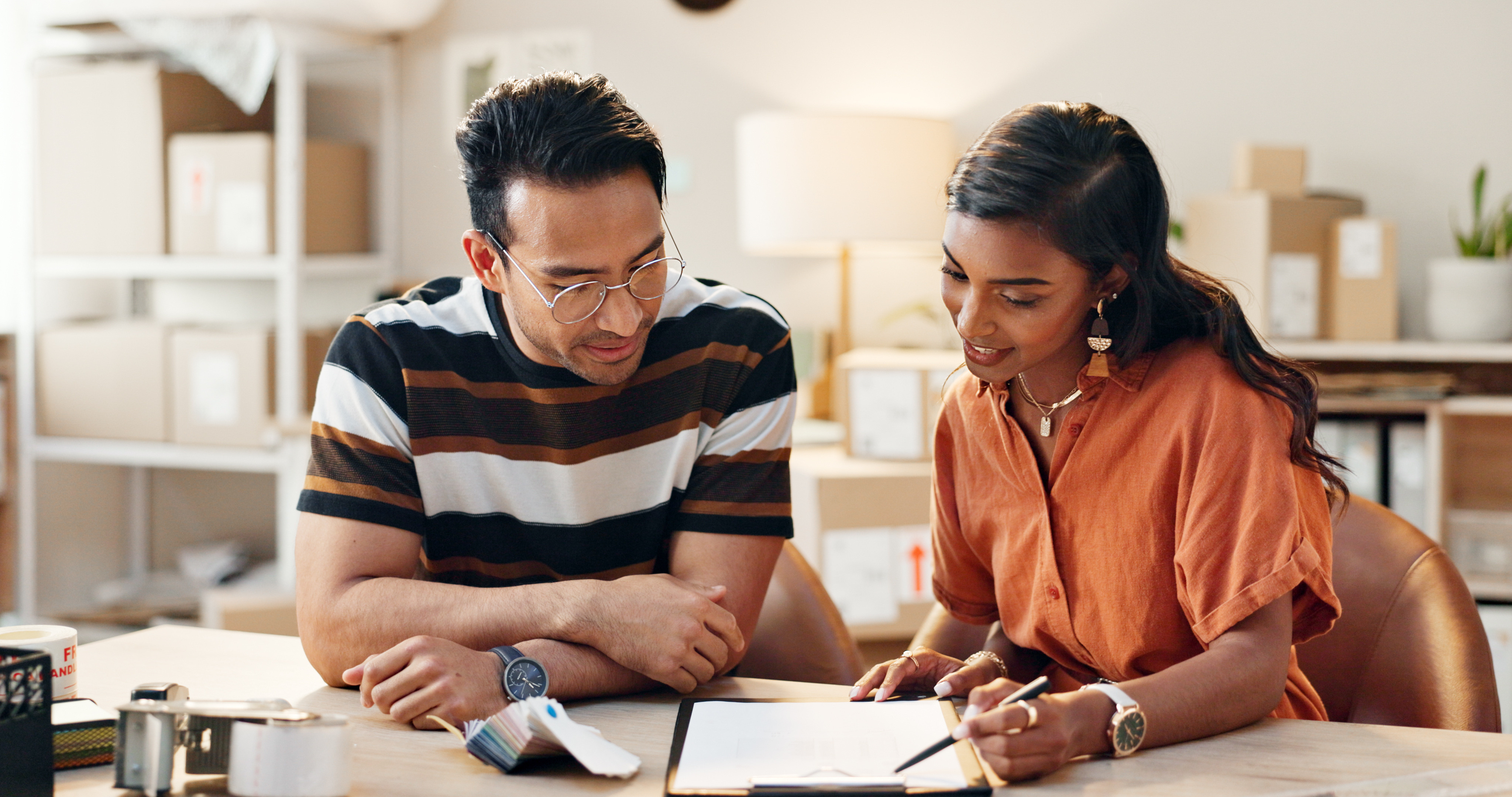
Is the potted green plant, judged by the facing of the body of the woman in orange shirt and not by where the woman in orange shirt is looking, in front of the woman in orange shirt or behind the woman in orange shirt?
behind

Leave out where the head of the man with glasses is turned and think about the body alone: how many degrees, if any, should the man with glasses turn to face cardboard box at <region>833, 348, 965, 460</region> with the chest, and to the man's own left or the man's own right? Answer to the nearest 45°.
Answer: approximately 135° to the man's own left

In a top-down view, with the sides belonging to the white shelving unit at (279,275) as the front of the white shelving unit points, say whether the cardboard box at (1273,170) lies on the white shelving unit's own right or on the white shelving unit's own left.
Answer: on the white shelving unit's own left

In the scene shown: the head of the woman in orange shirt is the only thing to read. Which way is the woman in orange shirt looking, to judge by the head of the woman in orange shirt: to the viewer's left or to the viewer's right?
to the viewer's left

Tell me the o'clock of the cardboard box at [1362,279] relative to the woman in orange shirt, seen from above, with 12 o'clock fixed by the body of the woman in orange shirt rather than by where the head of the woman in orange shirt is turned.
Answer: The cardboard box is roughly at 5 o'clock from the woman in orange shirt.

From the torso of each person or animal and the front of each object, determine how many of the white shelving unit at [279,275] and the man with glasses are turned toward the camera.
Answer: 2

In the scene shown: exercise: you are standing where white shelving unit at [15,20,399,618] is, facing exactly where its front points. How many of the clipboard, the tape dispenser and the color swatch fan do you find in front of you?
3

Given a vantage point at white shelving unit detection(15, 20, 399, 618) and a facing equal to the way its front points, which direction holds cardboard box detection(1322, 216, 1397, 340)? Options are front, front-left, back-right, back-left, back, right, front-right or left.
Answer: front-left

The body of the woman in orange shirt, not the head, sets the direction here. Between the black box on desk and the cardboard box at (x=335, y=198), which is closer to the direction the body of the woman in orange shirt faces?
the black box on desk
